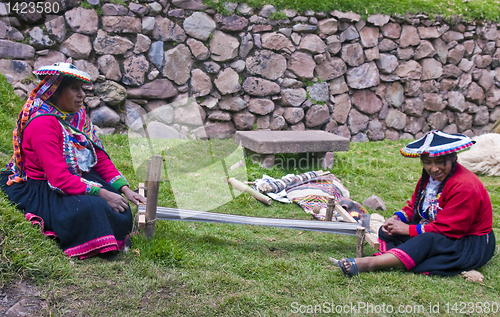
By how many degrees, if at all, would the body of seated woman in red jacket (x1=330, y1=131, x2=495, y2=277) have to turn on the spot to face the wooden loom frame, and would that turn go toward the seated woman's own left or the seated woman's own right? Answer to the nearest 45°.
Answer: approximately 45° to the seated woman's own right

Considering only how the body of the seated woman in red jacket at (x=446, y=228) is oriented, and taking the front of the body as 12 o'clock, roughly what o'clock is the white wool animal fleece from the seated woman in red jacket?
The white wool animal fleece is roughly at 5 o'clock from the seated woman in red jacket.

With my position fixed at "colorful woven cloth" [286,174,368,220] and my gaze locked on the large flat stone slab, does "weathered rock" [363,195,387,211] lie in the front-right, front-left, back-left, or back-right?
back-right

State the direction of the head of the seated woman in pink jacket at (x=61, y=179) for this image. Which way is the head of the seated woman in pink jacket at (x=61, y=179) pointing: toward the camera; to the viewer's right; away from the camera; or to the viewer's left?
to the viewer's right

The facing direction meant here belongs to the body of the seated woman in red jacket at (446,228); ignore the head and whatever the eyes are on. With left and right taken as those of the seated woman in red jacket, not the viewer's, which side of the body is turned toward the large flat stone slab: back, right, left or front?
right

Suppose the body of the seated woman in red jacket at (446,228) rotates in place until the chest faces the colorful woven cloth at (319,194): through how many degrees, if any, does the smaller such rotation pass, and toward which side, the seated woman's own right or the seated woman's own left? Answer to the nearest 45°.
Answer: approximately 90° to the seated woman's own right

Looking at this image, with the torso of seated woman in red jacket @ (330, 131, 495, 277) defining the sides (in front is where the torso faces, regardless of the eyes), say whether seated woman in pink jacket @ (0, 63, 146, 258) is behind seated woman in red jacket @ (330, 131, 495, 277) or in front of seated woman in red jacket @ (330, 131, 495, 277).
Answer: in front

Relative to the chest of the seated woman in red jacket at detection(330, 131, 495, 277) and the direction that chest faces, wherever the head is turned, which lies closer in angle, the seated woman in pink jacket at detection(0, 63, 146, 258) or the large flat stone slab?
the seated woman in pink jacket

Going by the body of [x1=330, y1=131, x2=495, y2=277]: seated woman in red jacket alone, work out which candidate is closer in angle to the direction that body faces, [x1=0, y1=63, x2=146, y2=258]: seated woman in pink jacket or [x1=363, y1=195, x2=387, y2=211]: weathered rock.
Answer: the seated woman in pink jacket

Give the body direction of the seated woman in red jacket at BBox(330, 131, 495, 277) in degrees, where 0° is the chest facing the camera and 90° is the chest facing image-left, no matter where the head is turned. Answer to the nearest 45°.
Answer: approximately 45°
